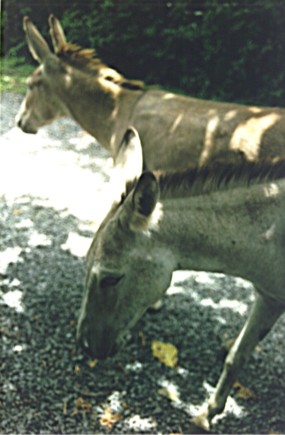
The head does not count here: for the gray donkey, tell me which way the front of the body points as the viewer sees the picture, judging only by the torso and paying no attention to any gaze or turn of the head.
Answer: to the viewer's left

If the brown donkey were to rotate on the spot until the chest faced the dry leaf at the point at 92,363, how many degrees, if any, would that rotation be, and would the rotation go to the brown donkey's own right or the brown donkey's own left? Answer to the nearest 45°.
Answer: approximately 90° to the brown donkey's own left

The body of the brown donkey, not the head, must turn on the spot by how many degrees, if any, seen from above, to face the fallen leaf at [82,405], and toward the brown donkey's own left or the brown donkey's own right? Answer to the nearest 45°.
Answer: approximately 90° to the brown donkey's own left

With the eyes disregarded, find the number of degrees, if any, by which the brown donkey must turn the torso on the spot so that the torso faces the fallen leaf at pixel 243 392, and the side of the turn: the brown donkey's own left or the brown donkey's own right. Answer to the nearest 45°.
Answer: approximately 135° to the brown donkey's own left

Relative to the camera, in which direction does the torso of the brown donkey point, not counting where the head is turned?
to the viewer's left

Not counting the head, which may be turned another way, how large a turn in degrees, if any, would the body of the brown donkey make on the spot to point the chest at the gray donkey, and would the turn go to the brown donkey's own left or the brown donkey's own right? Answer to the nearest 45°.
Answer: approximately 90° to the brown donkey's own left

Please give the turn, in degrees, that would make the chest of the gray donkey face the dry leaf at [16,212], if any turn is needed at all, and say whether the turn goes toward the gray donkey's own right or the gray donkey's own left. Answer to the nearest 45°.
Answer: approximately 45° to the gray donkey's own right
